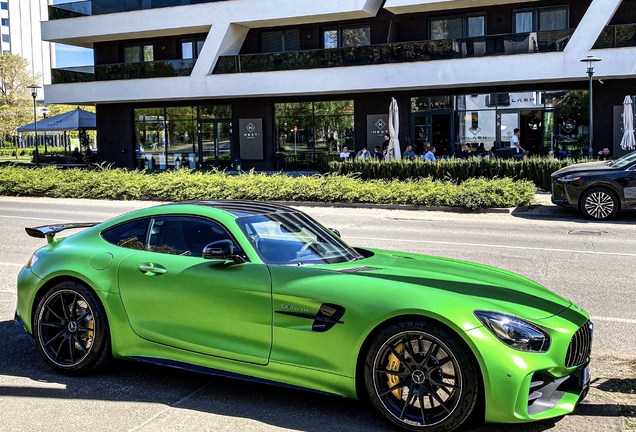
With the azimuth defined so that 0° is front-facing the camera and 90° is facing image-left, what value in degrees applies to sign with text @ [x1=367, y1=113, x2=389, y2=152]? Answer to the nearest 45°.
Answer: approximately 0°

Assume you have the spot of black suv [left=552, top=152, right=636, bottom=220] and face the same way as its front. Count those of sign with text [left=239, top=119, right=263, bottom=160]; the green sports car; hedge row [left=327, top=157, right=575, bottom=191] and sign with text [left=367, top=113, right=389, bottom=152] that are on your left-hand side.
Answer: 1

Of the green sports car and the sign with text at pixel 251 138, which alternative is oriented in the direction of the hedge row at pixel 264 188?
the sign with text

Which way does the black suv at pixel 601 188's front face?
to the viewer's left

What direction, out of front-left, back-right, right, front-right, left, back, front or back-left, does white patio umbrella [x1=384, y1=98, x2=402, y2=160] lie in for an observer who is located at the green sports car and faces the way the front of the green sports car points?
back-left

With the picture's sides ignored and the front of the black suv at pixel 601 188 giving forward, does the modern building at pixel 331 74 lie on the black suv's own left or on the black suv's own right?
on the black suv's own right

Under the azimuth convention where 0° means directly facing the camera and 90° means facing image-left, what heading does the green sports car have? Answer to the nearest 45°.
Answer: approximately 315°

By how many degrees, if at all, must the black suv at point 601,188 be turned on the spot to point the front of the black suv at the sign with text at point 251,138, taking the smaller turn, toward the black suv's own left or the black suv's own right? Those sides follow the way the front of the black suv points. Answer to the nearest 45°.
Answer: approximately 45° to the black suv's own right

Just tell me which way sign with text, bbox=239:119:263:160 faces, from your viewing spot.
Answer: facing the viewer

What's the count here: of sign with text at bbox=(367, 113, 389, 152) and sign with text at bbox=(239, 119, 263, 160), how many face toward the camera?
2

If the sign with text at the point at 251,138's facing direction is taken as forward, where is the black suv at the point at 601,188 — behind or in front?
in front
